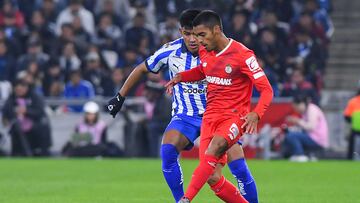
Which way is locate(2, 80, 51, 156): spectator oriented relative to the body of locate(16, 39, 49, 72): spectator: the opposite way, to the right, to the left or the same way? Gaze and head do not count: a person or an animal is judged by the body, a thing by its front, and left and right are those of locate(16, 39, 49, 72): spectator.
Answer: the same way

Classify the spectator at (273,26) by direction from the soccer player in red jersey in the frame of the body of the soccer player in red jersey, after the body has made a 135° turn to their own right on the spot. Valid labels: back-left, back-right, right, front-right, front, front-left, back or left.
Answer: front

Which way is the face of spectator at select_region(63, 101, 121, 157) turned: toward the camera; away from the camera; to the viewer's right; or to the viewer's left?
toward the camera

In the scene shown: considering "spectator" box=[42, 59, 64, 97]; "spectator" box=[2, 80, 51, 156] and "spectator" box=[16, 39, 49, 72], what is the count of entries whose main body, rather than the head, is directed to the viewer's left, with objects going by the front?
0

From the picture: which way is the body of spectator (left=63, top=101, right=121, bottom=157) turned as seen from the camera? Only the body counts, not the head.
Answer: toward the camera

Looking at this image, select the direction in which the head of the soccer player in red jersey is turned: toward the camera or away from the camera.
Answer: toward the camera

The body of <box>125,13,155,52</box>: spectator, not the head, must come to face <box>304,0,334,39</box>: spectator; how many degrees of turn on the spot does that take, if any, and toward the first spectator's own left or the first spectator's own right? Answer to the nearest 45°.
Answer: approximately 90° to the first spectator's own left

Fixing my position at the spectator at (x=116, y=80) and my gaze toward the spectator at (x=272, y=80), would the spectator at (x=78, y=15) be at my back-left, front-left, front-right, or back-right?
back-left

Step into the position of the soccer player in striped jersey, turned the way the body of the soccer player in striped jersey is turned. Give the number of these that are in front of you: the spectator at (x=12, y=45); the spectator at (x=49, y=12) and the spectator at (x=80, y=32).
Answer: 0
